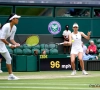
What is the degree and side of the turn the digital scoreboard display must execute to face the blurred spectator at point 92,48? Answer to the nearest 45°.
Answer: approximately 135° to its left

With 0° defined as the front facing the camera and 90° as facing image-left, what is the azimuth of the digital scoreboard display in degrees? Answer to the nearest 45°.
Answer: approximately 0°
